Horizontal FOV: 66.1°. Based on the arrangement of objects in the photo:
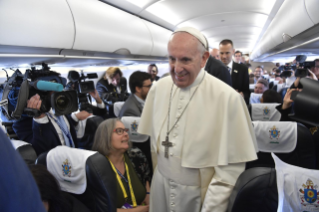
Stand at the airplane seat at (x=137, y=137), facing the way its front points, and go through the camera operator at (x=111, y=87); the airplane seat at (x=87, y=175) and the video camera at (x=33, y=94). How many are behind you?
1

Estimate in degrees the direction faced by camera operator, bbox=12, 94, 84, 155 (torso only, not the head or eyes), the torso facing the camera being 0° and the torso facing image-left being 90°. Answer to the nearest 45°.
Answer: approximately 315°

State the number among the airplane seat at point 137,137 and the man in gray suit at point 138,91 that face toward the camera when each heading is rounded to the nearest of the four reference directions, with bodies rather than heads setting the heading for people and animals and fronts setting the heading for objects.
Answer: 1

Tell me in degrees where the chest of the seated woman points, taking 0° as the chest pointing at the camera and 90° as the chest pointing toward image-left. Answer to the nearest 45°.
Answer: approximately 315°

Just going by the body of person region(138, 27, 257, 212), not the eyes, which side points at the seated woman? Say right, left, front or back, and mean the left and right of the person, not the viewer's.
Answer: right

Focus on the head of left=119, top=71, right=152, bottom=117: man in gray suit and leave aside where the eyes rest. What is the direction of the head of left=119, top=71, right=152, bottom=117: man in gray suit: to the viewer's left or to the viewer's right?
to the viewer's right

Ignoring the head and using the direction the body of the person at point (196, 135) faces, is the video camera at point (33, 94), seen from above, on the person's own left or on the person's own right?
on the person's own right
